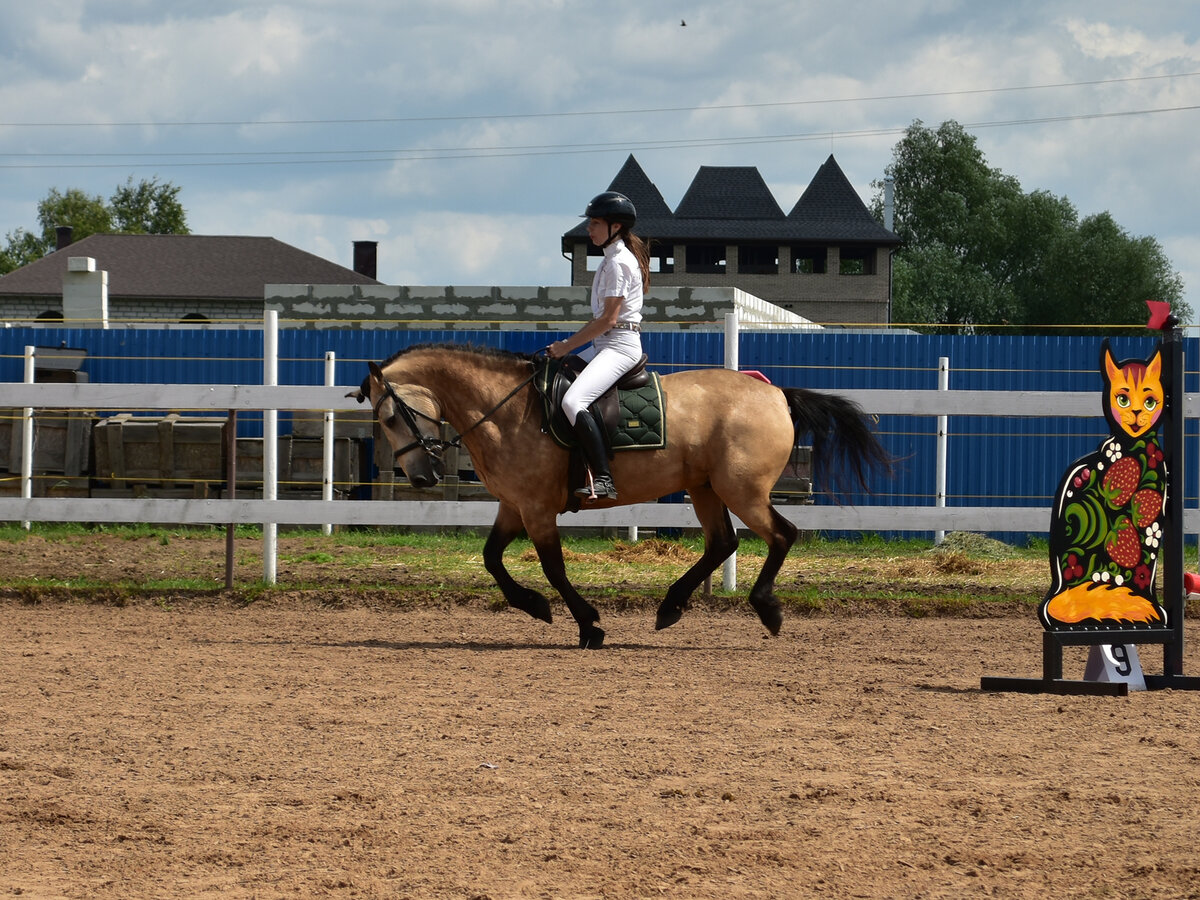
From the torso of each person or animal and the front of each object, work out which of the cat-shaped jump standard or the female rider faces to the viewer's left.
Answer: the female rider

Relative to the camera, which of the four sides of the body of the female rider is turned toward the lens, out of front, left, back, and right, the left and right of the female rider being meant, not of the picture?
left

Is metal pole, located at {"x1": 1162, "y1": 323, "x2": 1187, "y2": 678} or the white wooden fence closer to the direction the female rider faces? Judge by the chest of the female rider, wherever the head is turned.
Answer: the white wooden fence

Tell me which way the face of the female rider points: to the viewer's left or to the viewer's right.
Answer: to the viewer's left

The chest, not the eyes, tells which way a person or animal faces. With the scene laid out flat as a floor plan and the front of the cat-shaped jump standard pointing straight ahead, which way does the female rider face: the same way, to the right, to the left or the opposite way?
to the right

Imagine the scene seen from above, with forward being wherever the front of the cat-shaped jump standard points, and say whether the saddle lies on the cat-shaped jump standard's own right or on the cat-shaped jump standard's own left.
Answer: on the cat-shaped jump standard's own right

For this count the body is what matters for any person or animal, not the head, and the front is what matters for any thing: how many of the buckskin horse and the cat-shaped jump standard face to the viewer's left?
1

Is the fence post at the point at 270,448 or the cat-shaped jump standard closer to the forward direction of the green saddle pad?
the fence post

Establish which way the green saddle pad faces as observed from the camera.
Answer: facing to the left of the viewer

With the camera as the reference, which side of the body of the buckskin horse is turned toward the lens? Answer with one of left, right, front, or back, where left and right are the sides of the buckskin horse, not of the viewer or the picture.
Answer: left

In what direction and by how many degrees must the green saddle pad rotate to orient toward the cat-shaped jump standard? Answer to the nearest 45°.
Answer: approximately 135° to its left
